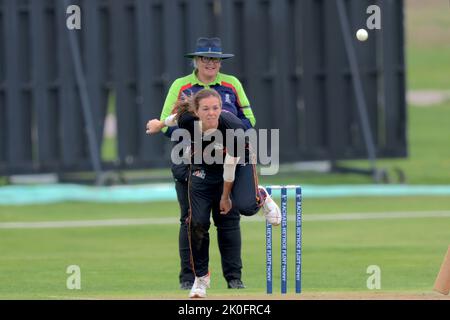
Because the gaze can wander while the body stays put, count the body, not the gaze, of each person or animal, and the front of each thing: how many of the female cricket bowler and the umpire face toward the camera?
2
